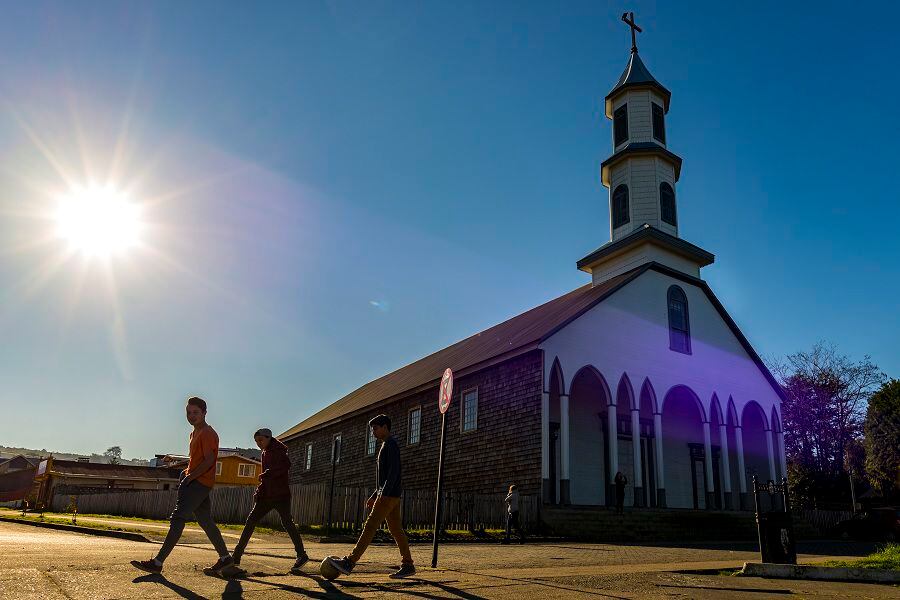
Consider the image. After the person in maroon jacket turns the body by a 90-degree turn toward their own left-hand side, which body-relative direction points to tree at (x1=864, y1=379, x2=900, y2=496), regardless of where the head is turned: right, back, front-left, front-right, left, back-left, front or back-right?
back-left

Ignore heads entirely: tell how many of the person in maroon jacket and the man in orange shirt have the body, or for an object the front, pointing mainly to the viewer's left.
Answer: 2

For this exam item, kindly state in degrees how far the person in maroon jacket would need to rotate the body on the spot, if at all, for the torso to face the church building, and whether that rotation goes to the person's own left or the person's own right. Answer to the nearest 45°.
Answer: approximately 135° to the person's own right

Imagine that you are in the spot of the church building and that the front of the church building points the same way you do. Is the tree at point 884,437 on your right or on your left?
on your left

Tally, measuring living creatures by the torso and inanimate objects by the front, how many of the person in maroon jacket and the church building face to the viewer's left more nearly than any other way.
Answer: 1

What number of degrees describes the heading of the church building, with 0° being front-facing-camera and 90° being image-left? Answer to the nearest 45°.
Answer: approximately 315°

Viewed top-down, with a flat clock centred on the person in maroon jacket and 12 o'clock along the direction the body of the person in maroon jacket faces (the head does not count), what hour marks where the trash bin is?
The trash bin is roughly at 6 o'clock from the person in maroon jacket.

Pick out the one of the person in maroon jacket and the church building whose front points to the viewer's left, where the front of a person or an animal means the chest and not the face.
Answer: the person in maroon jacket

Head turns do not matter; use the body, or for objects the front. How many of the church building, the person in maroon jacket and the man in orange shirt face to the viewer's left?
2

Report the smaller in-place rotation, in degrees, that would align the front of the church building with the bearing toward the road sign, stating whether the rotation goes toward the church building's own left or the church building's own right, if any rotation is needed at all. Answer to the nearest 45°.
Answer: approximately 45° to the church building's own right

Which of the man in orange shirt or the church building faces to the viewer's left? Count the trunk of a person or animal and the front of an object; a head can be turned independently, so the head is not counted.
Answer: the man in orange shirt

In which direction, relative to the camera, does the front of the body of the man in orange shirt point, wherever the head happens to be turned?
to the viewer's left

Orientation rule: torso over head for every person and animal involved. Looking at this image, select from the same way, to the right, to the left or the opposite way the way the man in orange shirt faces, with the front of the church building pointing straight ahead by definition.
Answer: to the right

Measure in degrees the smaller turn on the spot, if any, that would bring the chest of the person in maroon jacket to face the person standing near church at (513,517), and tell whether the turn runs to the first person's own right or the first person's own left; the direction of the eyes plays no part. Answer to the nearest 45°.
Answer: approximately 135° to the first person's own right

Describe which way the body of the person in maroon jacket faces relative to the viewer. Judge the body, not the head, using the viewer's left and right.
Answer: facing to the left of the viewer
